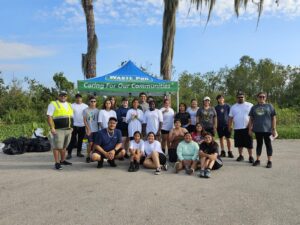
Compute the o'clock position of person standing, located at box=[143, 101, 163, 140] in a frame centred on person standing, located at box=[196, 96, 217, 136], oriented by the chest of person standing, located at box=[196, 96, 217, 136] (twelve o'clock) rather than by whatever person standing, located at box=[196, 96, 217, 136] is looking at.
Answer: person standing, located at box=[143, 101, 163, 140] is roughly at 3 o'clock from person standing, located at box=[196, 96, 217, 136].

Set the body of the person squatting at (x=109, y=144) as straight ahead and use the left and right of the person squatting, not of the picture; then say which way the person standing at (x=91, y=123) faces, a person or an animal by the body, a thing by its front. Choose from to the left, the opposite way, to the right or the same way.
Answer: the same way

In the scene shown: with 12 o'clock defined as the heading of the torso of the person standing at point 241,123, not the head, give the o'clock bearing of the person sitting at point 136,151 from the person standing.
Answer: The person sitting is roughly at 2 o'clock from the person standing.

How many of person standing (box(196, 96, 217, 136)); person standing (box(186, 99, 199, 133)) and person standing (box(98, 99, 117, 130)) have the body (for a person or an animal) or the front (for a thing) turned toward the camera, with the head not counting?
3

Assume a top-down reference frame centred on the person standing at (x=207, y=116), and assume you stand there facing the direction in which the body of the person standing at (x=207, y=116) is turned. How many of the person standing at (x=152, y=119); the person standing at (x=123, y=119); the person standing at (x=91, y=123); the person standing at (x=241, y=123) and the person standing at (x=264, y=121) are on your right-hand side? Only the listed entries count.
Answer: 3

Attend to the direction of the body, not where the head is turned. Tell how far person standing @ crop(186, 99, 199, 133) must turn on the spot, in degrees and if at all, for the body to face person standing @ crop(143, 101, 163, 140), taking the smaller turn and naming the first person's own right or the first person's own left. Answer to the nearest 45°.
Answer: approximately 45° to the first person's own right

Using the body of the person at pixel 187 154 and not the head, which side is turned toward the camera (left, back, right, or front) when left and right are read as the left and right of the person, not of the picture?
front

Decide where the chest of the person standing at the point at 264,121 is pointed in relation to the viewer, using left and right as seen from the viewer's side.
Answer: facing the viewer

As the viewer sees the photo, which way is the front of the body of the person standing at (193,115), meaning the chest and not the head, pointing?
toward the camera

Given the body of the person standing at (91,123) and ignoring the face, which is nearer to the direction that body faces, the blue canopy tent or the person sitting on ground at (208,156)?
the person sitting on ground

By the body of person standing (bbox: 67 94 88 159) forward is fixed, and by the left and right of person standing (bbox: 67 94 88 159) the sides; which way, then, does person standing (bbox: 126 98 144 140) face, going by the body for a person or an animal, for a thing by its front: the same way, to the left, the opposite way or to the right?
the same way

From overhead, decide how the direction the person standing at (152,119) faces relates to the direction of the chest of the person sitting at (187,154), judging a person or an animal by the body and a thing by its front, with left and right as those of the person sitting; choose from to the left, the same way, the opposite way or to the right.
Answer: the same way

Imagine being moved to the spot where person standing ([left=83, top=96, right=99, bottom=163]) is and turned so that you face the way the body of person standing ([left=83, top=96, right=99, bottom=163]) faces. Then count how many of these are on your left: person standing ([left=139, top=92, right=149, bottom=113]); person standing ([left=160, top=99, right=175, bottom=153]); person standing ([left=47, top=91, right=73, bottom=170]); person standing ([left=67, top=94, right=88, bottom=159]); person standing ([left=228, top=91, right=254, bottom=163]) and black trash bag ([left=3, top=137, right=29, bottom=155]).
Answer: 3

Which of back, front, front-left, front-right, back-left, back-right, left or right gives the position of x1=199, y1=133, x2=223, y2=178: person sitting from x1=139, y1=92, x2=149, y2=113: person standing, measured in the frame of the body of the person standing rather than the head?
front-left
